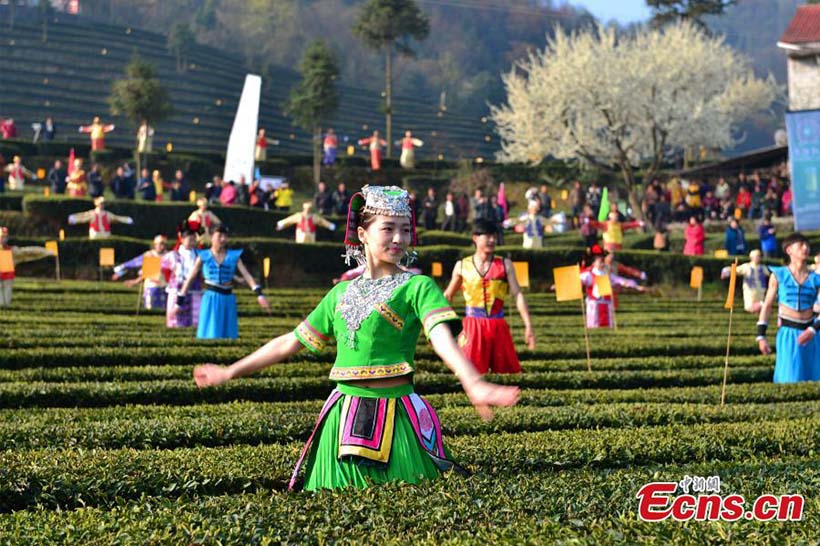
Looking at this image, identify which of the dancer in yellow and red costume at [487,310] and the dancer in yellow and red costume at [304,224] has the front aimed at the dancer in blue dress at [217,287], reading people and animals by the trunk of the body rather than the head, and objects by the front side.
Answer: the dancer in yellow and red costume at [304,224]

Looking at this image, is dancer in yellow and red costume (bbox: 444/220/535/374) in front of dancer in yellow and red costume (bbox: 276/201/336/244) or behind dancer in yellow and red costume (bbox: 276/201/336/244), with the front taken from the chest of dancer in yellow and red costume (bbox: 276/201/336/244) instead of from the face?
in front

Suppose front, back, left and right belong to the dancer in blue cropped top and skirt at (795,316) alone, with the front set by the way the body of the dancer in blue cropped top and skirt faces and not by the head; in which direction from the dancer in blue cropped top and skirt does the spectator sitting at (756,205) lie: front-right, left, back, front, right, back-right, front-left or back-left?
back

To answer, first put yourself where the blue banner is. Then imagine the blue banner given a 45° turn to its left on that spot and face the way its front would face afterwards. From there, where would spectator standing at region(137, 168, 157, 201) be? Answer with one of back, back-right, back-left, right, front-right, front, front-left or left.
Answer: back-right

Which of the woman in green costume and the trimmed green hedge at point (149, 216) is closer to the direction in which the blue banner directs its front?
the woman in green costume

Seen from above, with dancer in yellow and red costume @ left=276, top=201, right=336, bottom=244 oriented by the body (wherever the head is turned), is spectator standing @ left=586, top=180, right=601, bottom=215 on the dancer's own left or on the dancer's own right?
on the dancer's own left

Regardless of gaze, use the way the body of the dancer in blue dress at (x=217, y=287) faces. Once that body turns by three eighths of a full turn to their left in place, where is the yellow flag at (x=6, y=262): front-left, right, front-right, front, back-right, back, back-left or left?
left

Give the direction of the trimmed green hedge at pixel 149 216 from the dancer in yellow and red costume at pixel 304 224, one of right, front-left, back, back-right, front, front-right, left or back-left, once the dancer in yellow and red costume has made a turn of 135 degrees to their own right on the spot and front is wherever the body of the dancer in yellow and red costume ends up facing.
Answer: front

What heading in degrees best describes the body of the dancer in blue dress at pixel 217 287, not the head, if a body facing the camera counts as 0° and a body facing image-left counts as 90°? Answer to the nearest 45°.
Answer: approximately 0°
